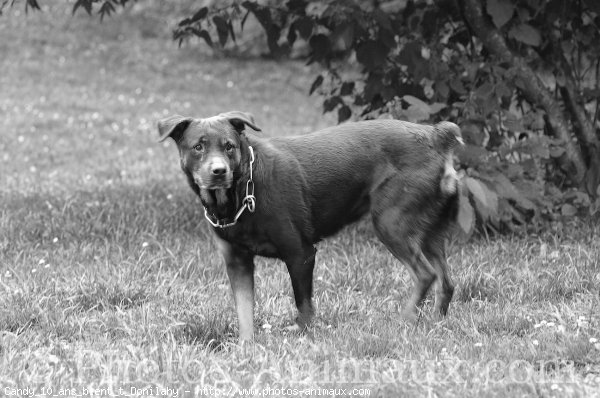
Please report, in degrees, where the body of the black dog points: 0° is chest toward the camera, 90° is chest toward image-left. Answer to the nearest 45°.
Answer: approximately 90°
